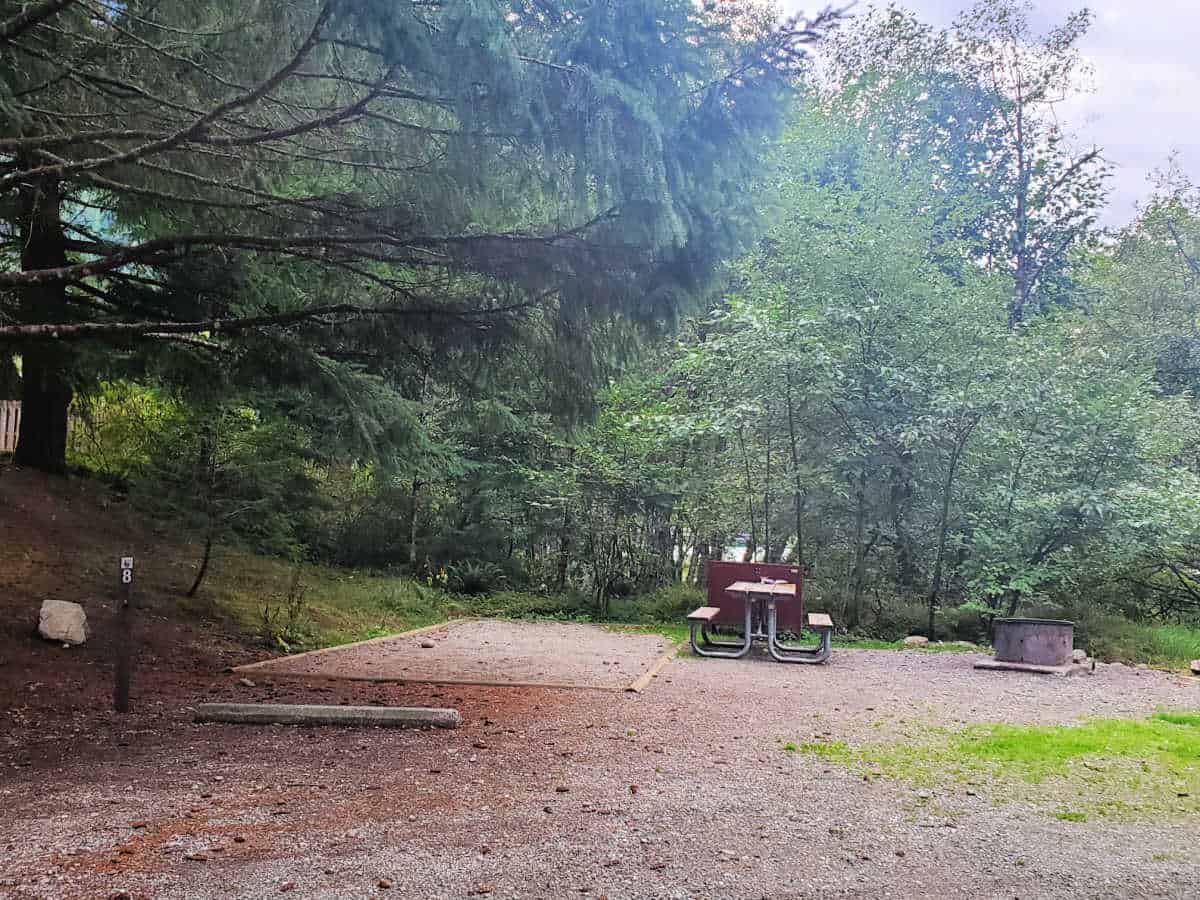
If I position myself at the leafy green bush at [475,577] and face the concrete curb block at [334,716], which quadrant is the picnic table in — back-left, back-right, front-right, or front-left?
front-left

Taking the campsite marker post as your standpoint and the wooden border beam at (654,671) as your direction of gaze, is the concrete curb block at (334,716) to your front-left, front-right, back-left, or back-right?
front-right

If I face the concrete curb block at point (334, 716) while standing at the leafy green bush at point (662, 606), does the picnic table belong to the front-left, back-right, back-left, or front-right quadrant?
front-left

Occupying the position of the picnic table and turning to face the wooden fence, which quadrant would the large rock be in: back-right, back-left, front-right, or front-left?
front-left

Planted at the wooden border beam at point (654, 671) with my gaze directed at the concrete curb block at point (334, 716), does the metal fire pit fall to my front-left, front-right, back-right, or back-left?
back-left

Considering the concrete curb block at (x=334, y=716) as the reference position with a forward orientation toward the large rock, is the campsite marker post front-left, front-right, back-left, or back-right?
front-left

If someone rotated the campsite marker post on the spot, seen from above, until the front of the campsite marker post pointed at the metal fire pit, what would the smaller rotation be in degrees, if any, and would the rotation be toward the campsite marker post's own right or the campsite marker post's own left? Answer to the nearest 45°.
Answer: approximately 90° to the campsite marker post's own left

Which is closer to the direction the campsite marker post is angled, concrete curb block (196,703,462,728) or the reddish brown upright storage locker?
the concrete curb block

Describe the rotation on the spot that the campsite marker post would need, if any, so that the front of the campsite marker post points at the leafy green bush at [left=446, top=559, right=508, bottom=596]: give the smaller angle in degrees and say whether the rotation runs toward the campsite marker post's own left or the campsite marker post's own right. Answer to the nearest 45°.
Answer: approximately 135° to the campsite marker post's own left

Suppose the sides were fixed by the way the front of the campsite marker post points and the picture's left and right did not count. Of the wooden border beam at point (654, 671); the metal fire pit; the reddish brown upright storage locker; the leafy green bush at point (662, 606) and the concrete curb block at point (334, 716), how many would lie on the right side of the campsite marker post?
0

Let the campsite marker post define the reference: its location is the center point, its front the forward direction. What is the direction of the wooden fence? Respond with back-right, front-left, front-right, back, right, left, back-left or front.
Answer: back

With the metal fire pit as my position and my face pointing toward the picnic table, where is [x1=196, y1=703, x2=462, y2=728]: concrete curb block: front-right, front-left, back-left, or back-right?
front-left

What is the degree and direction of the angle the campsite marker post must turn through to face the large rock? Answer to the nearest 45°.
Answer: approximately 180°

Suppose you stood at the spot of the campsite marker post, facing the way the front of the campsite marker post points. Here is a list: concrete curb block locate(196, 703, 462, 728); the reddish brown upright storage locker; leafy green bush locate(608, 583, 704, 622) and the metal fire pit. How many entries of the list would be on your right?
0

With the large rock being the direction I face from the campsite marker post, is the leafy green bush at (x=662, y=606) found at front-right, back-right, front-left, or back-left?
front-right

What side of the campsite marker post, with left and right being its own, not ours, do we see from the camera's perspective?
front

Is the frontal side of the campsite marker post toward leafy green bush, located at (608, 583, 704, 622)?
no

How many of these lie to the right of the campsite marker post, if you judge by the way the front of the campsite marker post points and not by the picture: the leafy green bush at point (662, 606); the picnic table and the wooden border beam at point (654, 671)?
0

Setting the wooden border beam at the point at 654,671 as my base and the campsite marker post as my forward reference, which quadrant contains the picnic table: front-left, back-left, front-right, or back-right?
back-right

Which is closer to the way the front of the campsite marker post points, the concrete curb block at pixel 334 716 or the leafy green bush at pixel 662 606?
the concrete curb block

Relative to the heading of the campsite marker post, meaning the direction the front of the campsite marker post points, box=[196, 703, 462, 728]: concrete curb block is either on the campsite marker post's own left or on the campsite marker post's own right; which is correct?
on the campsite marker post's own left
